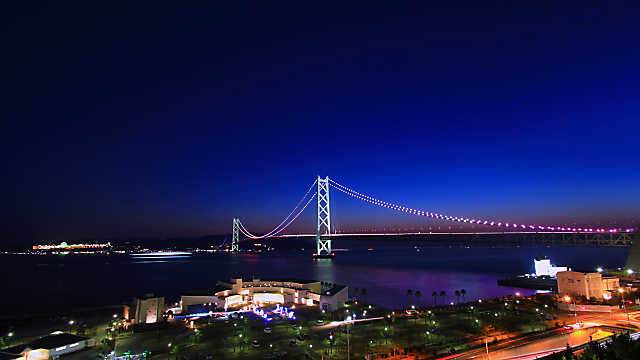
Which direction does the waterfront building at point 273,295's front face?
toward the camera

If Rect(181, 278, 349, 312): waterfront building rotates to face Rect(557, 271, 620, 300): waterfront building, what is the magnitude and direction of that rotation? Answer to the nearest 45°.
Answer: approximately 90° to its left

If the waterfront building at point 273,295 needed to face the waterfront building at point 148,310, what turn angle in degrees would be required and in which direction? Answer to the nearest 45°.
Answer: approximately 45° to its right
